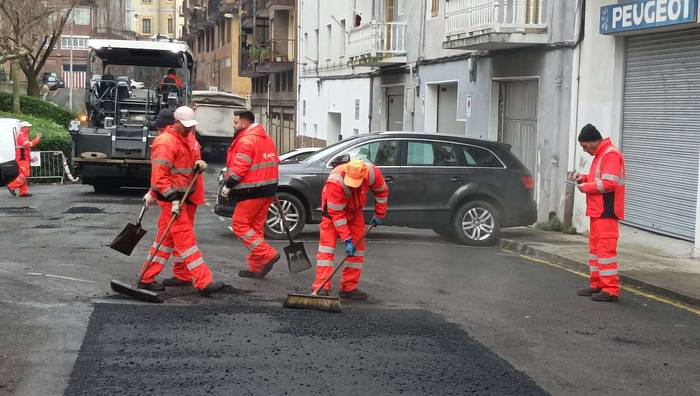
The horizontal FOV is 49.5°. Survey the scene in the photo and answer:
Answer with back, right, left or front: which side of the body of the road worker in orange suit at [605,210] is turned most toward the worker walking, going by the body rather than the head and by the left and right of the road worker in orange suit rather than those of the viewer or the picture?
front

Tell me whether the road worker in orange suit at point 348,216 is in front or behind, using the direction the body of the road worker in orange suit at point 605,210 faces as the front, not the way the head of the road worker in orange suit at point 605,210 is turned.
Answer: in front

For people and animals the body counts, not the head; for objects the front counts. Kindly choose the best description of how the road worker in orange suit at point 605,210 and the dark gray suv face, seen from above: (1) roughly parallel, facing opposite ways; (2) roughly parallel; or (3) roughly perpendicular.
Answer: roughly parallel

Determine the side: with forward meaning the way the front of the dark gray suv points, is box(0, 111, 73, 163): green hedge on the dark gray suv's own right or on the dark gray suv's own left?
on the dark gray suv's own right

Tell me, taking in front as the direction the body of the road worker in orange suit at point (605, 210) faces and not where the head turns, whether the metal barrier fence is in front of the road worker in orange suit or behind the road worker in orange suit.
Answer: in front

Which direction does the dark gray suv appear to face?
to the viewer's left

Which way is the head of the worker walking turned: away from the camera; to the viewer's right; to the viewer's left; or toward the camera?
to the viewer's left

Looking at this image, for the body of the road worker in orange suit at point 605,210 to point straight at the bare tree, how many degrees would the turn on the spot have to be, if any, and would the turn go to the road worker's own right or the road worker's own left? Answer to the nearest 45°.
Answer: approximately 45° to the road worker's own right

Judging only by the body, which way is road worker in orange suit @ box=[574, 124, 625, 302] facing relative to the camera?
to the viewer's left

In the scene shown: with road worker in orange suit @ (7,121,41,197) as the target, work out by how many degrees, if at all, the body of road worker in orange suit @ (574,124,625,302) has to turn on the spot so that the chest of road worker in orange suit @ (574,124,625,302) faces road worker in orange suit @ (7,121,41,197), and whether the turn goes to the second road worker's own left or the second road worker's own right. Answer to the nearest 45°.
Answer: approximately 45° to the second road worker's own right
